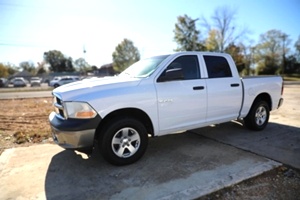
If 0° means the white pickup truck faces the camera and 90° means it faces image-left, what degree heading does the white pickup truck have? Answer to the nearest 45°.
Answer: approximately 45°
